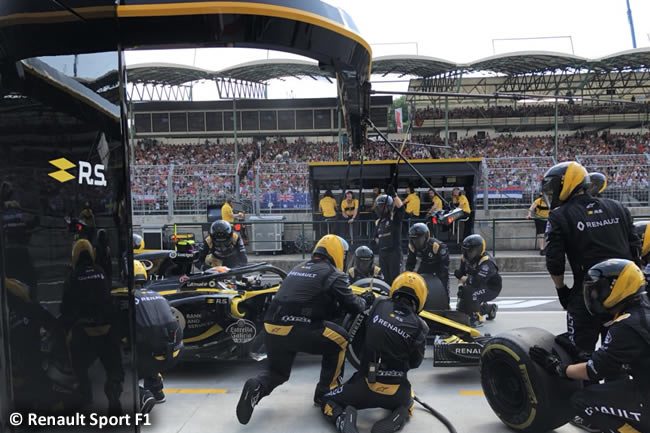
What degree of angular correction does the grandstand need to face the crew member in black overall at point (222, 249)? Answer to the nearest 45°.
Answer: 0° — it already faces them

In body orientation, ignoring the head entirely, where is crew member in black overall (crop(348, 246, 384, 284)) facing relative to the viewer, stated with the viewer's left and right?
facing the viewer

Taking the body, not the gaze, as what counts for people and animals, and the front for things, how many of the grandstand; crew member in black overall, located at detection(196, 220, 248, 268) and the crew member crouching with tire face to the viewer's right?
0

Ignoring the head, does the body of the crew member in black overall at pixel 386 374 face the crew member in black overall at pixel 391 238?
yes

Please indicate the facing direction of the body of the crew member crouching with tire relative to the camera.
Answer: to the viewer's left

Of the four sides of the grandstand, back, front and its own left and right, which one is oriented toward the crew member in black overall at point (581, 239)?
front

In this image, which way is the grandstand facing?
toward the camera

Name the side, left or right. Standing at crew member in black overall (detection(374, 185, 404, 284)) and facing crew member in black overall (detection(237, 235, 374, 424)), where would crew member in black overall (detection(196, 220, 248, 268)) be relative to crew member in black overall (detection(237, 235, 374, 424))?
right

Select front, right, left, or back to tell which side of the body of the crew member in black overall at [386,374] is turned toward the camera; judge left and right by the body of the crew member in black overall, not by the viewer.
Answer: back
